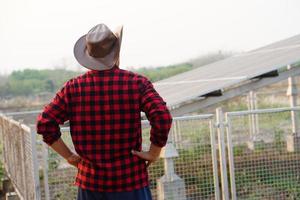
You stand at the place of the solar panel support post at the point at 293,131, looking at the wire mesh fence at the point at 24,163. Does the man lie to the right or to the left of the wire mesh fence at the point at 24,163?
left

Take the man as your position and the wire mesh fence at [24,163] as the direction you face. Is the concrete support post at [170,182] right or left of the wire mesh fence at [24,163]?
right

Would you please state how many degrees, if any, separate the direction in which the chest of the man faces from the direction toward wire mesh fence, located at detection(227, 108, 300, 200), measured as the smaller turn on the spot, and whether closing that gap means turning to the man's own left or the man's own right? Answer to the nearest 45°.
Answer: approximately 45° to the man's own right

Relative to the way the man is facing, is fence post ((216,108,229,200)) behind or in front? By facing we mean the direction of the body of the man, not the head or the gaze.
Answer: in front

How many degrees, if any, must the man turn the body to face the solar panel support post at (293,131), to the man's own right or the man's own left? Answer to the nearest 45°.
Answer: approximately 45° to the man's own right

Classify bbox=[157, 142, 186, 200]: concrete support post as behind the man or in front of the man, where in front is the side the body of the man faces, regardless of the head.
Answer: in front

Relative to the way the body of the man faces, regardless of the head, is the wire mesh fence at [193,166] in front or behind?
in front

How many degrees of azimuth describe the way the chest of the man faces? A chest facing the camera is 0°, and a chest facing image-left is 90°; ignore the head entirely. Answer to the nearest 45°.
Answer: approximately 180°
